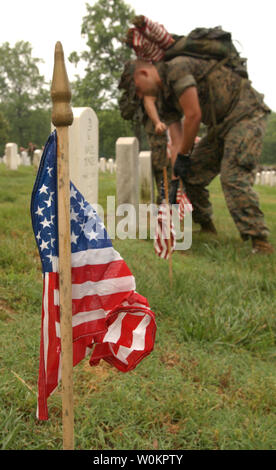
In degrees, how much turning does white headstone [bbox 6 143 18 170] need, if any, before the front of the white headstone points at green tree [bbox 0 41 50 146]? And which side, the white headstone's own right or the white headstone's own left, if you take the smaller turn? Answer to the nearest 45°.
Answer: approximately 135° to the white headstone's own left

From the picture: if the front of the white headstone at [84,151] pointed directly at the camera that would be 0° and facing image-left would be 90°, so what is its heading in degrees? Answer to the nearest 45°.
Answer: approximately 315°

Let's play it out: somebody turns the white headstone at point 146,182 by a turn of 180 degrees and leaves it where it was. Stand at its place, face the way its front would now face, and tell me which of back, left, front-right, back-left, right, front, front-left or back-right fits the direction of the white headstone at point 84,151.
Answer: left

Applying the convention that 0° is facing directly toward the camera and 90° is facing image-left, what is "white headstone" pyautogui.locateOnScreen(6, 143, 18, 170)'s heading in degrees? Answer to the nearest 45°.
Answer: approximately 315°

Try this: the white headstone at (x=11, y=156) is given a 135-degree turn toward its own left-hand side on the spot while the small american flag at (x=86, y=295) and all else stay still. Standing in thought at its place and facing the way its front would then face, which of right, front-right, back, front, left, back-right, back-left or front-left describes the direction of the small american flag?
back

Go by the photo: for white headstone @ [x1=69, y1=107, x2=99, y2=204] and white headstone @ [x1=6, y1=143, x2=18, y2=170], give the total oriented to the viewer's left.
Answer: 0

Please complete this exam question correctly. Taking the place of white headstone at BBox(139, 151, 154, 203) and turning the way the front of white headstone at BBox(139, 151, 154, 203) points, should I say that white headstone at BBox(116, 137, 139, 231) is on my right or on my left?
on my right
